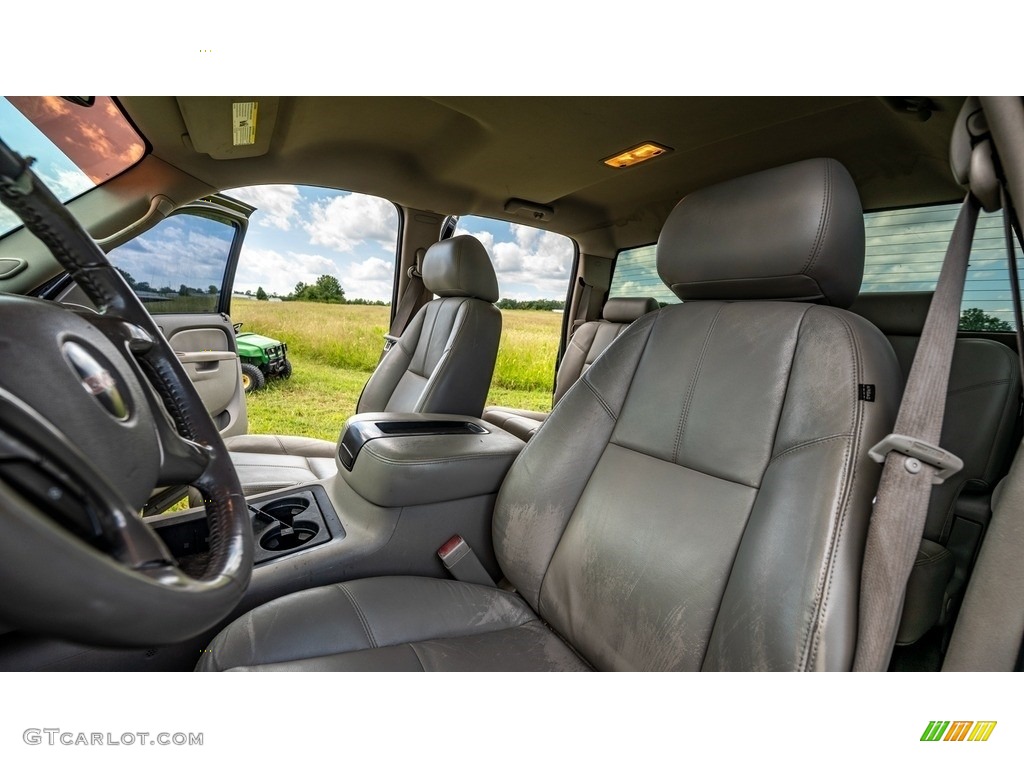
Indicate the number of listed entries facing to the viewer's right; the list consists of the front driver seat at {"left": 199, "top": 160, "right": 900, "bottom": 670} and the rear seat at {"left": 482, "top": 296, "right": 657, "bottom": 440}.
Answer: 0

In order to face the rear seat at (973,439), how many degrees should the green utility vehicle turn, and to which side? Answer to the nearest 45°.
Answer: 0° — it already faces it

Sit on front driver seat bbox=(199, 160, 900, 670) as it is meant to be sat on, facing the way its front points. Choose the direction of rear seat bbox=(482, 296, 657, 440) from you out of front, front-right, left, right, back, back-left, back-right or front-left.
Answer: back-right

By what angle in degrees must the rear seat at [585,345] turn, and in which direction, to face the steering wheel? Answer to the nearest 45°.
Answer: approximately 45° to its left

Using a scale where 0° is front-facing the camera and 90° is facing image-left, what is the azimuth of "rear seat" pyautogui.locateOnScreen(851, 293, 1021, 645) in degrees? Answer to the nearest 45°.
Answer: approximately 45°

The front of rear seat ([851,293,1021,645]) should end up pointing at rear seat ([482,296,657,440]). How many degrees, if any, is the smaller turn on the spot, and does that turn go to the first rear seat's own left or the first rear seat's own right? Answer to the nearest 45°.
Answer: approximately 90° to the first rear seat's own right

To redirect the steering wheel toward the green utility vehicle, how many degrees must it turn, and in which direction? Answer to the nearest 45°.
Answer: approximately 135° to its left
